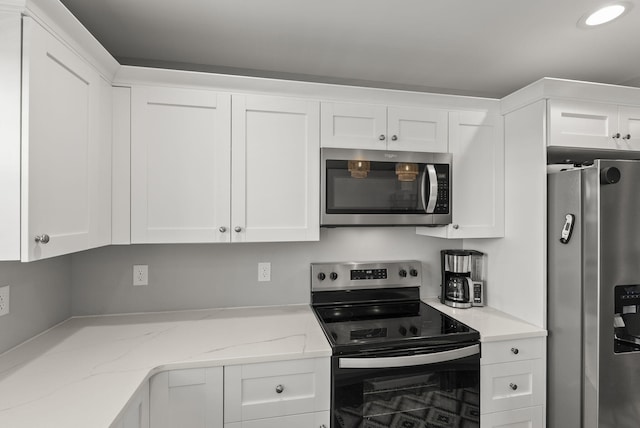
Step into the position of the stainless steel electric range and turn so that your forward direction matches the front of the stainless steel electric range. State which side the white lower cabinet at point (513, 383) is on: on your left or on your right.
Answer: on your left

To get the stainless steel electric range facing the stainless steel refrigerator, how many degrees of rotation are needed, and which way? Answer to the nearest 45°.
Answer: approximately 90° to its left

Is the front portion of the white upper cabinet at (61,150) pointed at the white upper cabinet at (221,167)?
no

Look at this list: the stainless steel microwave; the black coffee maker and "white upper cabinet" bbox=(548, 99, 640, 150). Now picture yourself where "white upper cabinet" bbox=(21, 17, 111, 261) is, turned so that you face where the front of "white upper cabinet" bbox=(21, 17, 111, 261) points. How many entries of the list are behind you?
0

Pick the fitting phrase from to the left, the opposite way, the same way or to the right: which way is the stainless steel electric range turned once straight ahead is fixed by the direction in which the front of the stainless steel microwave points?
the same way

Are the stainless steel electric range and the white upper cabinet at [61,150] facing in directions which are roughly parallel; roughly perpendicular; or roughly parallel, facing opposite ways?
roughly perpendicular

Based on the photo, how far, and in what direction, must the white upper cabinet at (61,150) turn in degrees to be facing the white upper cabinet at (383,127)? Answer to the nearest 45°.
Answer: approximately 45° to its left

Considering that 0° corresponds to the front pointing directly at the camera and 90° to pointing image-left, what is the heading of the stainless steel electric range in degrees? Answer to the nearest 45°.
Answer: approximately 0°

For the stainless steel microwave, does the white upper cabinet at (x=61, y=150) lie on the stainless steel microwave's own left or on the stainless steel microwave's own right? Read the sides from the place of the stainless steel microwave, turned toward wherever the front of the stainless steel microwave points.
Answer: on the stainless steel microwave's own right

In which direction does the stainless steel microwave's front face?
toward the camera

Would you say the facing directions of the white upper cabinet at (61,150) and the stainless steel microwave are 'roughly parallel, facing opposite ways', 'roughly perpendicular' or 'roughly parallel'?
roughly perpendicular

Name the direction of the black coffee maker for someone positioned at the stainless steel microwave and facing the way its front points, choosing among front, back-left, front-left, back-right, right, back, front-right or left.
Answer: back-left

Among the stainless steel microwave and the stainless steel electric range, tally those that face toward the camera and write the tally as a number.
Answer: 2
